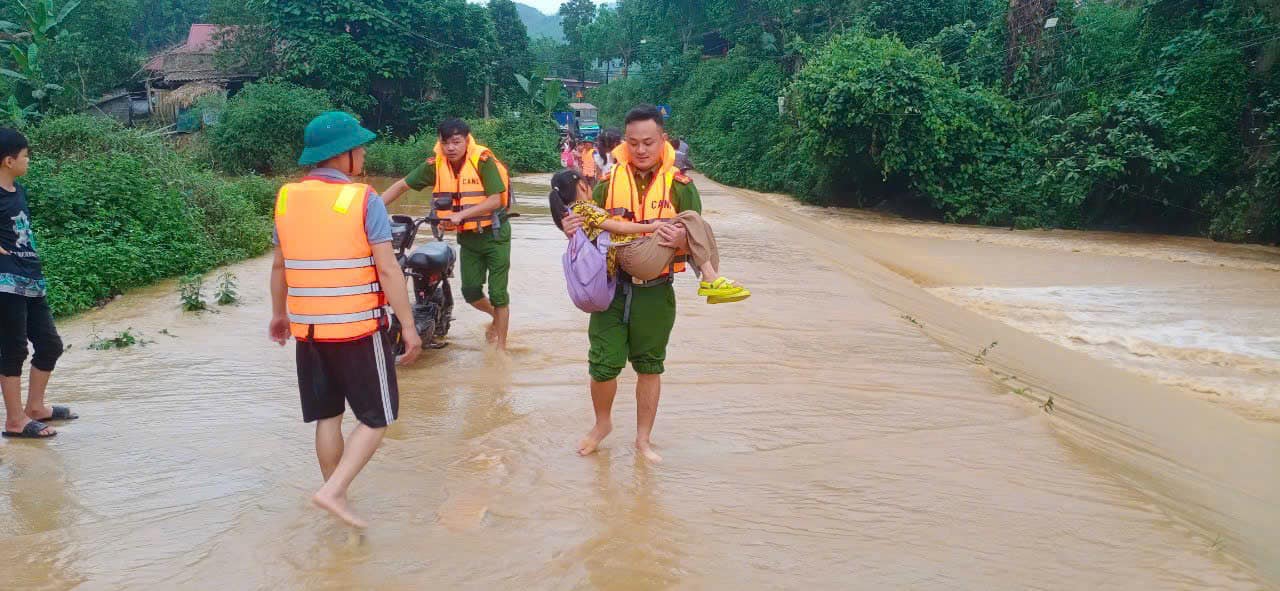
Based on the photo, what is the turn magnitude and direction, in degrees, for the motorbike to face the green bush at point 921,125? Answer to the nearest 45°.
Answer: approximately 180°

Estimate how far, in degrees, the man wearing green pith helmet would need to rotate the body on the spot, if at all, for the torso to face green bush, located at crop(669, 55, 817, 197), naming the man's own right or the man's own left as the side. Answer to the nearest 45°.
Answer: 0° — they already face it

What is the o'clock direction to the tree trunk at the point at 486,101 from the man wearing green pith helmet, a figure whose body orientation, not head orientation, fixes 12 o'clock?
The tree trunk is roughly at 11 o'clock from the man wearing green pith helmet.

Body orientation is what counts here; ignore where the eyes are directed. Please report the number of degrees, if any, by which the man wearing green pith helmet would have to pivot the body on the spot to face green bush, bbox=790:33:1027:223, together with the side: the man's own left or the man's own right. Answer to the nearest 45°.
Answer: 0° — they already face it

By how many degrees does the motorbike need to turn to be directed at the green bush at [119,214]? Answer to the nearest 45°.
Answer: approximately 90° to its right

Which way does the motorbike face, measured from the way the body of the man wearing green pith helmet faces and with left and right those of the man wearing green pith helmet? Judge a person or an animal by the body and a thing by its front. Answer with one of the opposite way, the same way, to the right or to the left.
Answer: the opposite way

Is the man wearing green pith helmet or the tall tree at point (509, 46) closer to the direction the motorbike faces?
the man wearing green pith helmet

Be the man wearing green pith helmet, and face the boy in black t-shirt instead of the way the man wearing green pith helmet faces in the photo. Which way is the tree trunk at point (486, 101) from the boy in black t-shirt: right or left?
right

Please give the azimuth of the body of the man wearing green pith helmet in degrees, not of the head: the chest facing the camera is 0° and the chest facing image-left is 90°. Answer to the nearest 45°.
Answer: approximately 225°

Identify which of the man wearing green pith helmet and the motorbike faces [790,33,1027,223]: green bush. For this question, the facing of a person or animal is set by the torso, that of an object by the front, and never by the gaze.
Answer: the man wearing green pith helmet

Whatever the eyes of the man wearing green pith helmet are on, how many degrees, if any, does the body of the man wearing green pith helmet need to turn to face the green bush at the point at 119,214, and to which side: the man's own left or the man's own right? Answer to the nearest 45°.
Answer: approximately 45° to the man's own left
